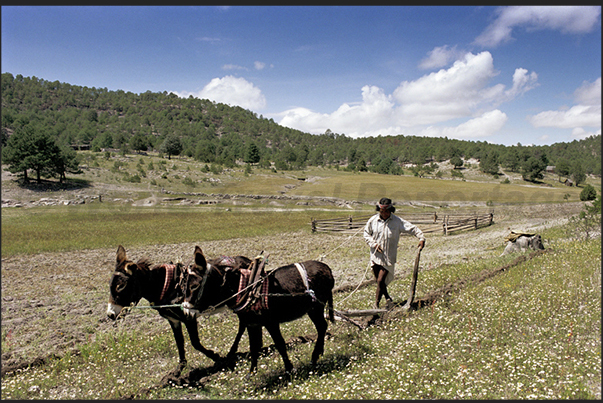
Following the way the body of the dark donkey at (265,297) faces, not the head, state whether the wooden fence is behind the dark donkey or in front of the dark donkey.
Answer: behind

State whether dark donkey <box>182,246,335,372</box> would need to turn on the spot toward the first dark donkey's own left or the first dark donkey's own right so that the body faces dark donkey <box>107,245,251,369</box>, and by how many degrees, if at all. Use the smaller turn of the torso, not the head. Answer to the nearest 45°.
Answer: approximately 45° to the first dark donkey's own right

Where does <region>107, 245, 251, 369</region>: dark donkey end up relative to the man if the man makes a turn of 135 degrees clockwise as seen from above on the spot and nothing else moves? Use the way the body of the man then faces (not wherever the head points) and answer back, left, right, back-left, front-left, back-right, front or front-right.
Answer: left

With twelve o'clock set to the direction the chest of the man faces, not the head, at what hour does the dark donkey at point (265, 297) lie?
The dark donkey is roughly at 1 o'clock from the man.

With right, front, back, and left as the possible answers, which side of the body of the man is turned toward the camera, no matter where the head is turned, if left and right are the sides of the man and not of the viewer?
front

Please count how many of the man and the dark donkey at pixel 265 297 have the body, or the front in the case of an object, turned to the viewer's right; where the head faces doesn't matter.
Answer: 0

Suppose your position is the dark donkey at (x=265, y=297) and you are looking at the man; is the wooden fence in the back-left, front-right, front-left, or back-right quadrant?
front-left

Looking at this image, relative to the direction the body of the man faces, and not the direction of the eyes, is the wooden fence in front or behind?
behind

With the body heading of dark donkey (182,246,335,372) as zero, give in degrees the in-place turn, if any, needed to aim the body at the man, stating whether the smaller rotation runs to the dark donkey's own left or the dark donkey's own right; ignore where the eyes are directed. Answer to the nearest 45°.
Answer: approximately 180°
